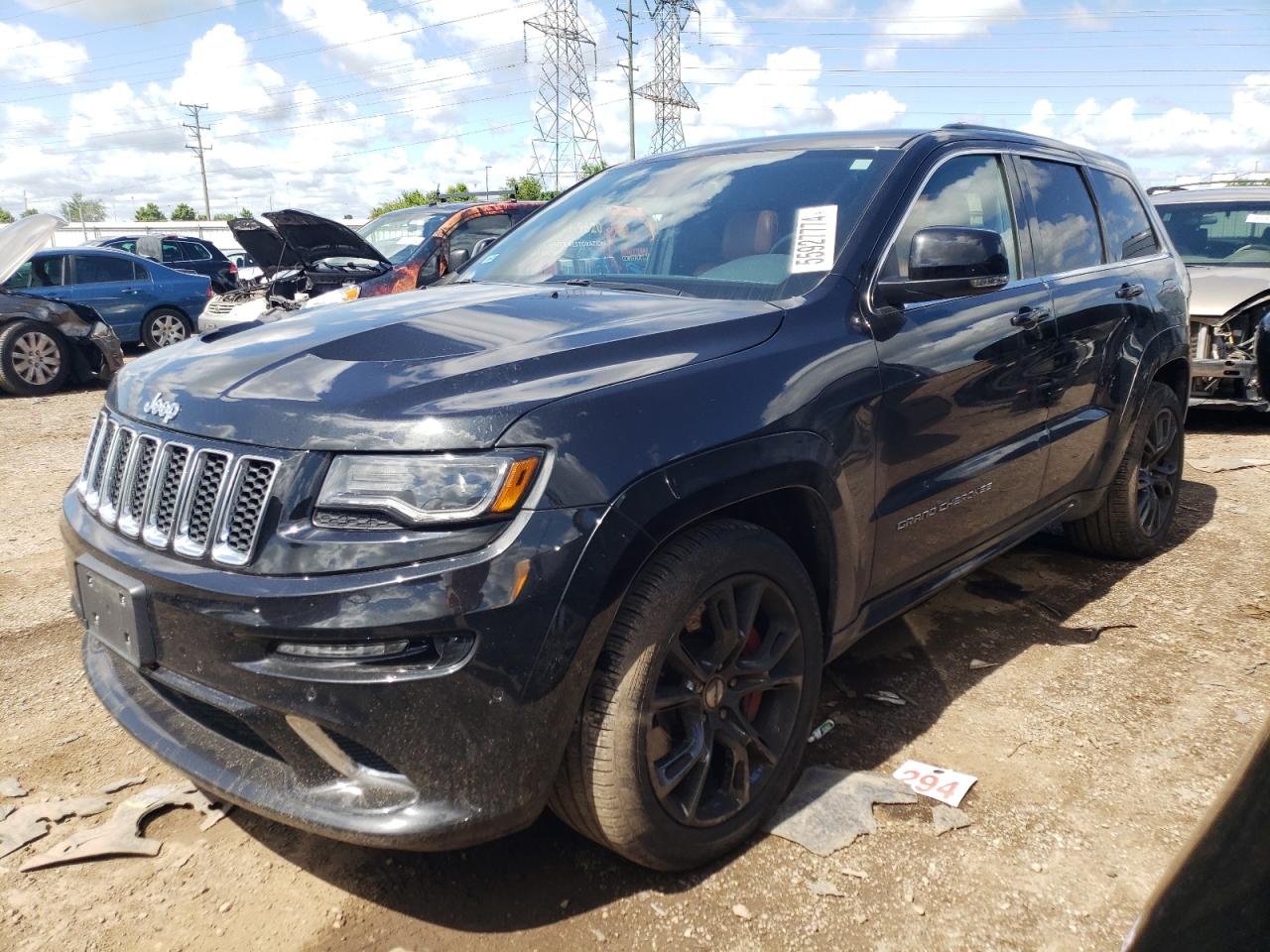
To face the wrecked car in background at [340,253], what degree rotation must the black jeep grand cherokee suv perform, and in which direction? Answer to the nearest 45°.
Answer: approximately 135° to its right

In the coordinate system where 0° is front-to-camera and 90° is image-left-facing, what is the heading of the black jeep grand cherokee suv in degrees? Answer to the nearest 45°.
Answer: approximately 45°

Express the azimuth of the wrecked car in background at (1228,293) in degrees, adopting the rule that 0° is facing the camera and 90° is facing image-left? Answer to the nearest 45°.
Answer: approximately 45°

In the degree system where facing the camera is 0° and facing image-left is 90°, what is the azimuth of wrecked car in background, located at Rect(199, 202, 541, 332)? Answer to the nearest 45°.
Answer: approximately 45°

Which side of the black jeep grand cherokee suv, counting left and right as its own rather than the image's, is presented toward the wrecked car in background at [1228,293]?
back

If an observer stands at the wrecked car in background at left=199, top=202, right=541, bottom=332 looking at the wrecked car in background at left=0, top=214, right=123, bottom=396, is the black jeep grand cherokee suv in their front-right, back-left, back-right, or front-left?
front-left
